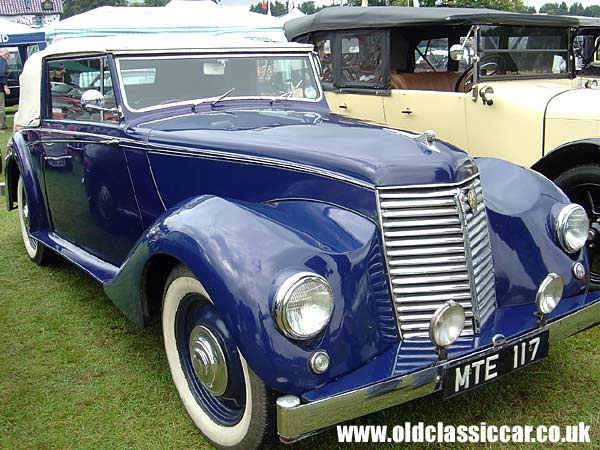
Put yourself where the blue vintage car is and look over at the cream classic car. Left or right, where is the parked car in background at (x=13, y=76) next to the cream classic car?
left

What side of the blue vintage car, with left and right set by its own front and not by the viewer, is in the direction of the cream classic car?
left

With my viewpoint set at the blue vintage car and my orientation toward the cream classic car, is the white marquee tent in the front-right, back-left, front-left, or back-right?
front-left

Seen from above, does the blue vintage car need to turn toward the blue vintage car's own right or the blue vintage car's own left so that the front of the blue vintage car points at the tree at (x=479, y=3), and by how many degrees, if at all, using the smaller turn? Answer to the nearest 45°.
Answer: approximately 135° to the blue vintage car's own left

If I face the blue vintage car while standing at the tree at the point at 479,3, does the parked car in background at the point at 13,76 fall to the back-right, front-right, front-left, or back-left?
front-right

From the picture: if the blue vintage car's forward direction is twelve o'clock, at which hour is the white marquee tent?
The white marquee tent is roughly at 7 o'clock from the blue vintage car.

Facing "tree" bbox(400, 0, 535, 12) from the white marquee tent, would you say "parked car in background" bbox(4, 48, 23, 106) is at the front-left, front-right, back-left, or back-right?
back-left

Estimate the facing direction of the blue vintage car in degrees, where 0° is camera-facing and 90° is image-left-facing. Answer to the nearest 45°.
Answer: approximately 315°

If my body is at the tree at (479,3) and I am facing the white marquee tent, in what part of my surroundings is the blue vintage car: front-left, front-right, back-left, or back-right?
front-left

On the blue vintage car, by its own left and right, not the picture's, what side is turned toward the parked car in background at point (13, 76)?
back
